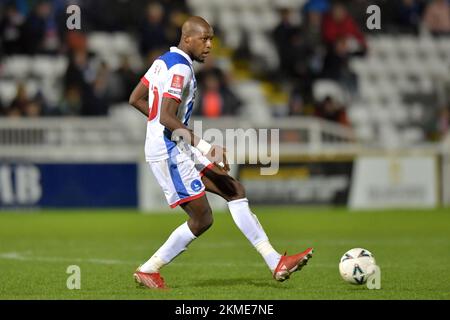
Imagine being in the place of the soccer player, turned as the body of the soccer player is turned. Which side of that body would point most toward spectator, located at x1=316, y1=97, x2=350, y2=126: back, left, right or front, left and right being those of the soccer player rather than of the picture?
left

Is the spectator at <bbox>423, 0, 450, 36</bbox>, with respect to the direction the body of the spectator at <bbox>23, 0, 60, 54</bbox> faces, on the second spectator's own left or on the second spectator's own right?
on the second spectator's own left

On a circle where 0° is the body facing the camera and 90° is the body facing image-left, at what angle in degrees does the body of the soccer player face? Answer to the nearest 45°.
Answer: approximately 270°

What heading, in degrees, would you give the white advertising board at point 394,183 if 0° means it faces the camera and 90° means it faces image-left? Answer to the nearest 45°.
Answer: approximately 0°

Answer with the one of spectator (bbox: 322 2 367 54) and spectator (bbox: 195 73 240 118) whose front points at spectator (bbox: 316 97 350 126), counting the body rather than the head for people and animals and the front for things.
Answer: spectator (bbox: 322 2 367 54)

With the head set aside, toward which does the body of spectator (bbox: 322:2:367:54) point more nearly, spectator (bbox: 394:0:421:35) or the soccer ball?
the soccer ball

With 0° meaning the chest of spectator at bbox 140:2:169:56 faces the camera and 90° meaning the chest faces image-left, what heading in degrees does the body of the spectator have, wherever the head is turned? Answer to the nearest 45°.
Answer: approximately 0°

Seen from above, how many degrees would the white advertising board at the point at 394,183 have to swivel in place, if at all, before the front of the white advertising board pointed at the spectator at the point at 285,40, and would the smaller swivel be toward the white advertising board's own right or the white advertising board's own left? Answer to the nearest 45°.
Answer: approximately 135° to the white advertising board's own right

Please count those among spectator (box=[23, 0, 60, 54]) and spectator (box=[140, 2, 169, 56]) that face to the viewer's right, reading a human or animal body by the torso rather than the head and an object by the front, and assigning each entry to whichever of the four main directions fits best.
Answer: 0
